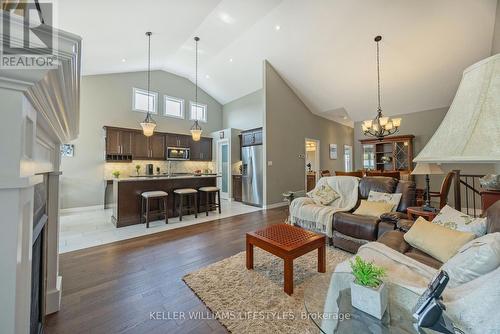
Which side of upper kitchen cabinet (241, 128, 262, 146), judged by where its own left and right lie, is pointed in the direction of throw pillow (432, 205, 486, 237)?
left

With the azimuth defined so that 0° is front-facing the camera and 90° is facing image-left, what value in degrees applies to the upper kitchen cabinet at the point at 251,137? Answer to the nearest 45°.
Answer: approximately 45°

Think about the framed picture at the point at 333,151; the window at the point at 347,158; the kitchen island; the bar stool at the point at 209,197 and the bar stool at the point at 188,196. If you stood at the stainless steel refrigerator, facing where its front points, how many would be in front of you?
3

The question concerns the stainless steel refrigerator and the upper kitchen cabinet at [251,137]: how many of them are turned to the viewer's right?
0

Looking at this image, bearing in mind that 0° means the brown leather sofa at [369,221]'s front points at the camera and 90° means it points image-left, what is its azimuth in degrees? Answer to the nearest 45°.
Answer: approximately 45°

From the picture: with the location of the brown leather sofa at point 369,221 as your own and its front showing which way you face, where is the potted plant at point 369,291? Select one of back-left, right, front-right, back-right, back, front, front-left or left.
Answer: front-left

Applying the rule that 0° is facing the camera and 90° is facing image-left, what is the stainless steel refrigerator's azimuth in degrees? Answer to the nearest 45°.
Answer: approximately 45°

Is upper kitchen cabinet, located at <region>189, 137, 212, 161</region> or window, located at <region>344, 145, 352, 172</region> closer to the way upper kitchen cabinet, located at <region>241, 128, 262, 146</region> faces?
the upper kitchen cabinet

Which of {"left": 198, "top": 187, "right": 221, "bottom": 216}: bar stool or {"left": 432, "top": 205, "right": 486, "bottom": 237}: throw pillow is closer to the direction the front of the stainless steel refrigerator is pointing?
the bar stool

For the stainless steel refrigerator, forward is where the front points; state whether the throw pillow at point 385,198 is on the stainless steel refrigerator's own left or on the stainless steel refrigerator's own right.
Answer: on the stainless steel refrigerator's own left

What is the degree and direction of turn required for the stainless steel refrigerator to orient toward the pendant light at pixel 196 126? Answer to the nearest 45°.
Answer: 0° — it already faces it
